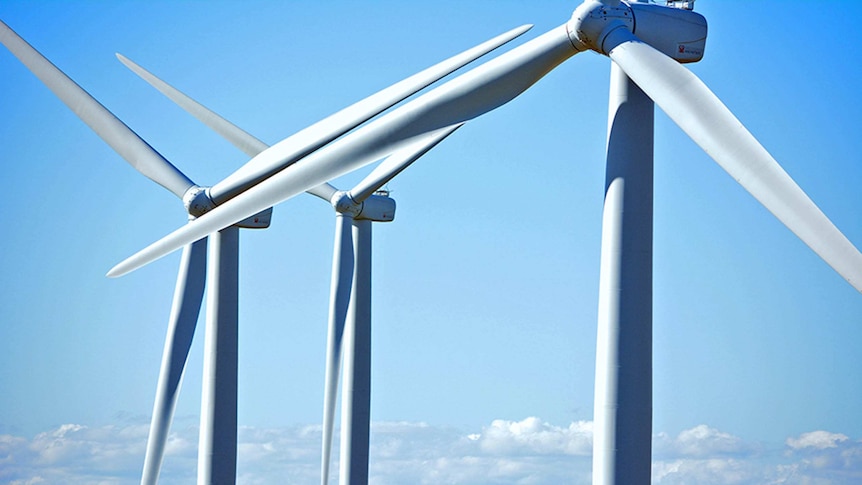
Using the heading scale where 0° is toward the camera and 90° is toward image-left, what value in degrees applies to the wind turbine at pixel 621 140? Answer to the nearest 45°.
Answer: approximately 45°

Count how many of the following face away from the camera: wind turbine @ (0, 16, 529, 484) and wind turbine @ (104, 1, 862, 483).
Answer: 0

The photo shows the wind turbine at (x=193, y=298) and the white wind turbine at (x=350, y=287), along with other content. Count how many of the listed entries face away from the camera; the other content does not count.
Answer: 0

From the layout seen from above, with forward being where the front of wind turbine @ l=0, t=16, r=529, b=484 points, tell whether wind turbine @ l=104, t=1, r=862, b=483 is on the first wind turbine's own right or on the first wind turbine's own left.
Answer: on the first wind turbine's own left

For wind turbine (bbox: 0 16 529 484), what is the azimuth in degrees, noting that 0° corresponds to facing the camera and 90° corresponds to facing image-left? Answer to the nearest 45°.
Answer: approximately 45°
